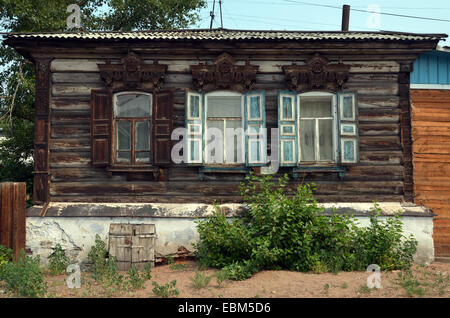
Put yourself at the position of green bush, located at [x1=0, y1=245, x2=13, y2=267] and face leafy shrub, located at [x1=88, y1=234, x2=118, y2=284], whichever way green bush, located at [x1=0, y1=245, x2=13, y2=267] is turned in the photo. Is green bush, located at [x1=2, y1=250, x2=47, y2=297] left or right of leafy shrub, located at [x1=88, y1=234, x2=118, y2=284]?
right

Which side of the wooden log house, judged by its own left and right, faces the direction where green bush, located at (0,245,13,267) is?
right

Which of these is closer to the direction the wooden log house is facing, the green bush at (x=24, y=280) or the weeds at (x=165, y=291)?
the weeds

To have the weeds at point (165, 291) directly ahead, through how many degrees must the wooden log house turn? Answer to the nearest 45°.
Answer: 0° — it already faces it

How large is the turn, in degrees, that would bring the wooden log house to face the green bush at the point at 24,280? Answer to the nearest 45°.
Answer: approximately 45° to its right

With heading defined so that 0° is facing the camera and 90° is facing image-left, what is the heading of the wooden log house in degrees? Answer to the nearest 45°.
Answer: approximately 0°

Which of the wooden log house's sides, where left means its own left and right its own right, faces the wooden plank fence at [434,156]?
left

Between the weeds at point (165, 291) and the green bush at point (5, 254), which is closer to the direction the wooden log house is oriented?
the weeds
